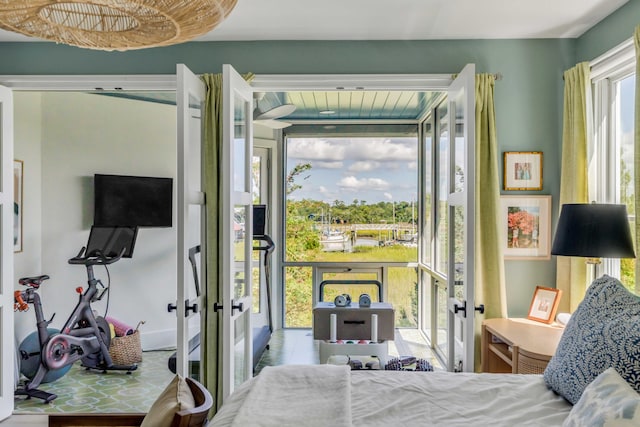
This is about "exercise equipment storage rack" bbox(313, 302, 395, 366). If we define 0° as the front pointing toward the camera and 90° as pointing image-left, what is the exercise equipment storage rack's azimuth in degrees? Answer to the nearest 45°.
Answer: approximately 0°

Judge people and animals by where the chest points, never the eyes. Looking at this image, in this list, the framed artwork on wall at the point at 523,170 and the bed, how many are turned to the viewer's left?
1

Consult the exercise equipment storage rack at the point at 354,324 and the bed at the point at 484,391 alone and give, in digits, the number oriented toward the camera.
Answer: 1

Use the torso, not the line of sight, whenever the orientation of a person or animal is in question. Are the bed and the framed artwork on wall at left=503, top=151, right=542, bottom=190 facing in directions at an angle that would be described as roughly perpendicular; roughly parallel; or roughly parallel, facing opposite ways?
roughly perpendicular

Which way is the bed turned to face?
to the viewer's left

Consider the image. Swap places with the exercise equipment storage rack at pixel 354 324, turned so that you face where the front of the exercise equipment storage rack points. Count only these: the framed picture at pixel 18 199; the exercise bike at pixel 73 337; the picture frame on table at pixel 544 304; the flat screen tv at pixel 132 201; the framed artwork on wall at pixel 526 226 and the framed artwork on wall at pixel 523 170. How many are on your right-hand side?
3

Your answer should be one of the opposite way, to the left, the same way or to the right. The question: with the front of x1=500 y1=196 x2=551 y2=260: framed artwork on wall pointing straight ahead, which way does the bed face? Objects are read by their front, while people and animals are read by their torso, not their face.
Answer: to the right
